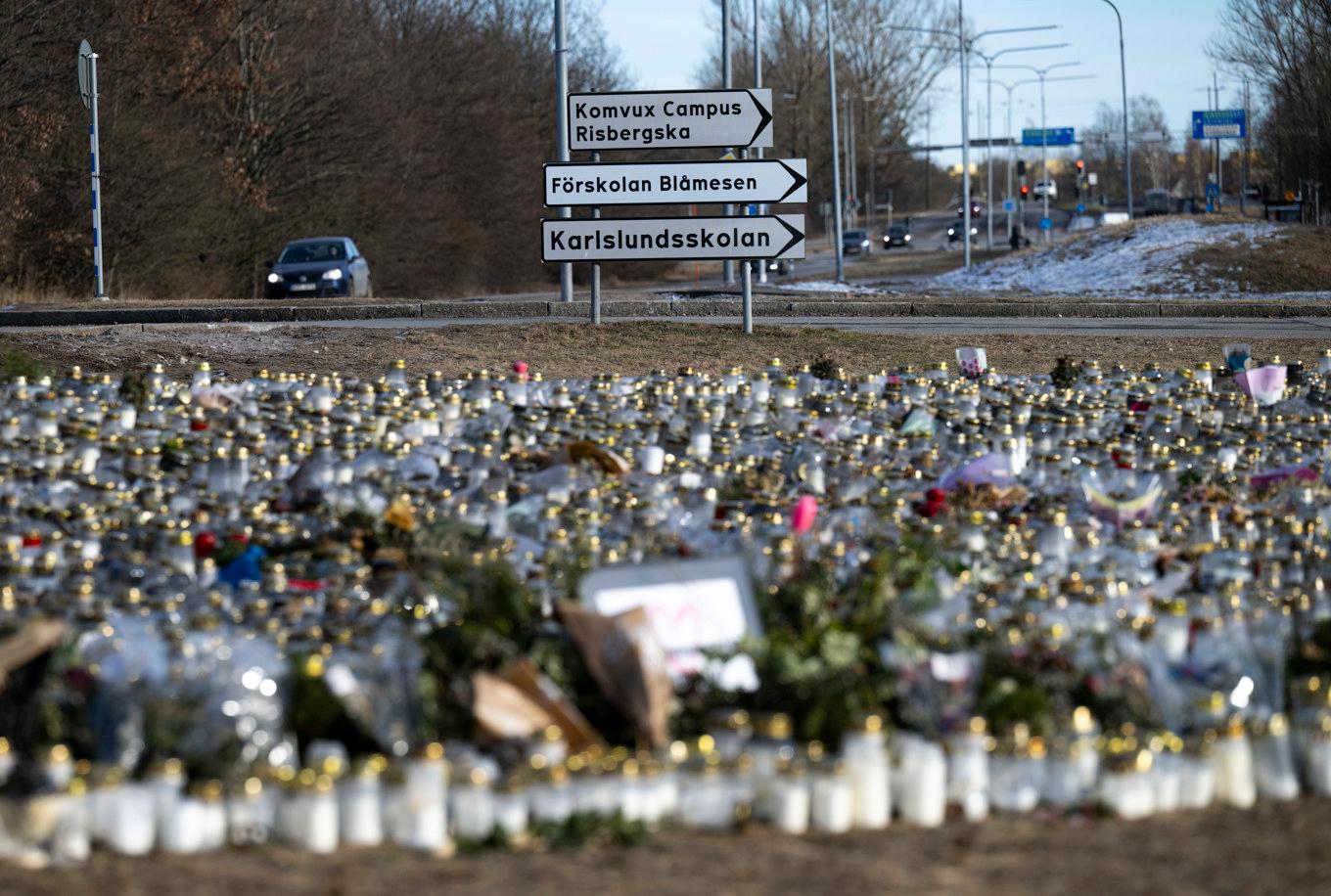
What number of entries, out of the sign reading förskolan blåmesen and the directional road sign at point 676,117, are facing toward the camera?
2

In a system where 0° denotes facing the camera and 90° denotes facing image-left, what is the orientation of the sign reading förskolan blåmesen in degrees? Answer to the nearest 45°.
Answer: approximately 0°

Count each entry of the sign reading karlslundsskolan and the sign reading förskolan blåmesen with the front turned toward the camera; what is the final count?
2

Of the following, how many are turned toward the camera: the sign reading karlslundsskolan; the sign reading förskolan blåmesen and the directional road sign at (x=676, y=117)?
3

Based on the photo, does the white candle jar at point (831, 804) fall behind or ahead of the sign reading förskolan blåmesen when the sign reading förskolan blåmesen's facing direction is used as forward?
ahead

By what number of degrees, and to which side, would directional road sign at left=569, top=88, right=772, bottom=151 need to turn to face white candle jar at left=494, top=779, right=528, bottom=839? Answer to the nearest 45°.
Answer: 0° — it already faces it

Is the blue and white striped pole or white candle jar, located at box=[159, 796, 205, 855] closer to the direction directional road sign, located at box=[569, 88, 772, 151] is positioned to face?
the white candle jar

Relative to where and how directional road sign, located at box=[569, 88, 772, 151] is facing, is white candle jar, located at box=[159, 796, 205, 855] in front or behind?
in front

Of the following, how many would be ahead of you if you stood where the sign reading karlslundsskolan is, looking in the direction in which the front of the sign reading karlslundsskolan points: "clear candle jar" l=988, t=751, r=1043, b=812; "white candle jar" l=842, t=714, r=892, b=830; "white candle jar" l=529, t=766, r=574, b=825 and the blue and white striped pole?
3

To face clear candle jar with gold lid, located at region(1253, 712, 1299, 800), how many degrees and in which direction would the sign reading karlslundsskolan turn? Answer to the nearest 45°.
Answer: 0° — it already faces it
